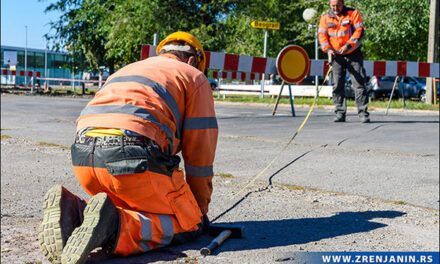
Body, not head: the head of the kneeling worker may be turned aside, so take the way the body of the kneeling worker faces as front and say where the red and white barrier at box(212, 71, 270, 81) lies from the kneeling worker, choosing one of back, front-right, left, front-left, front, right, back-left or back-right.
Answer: front-left

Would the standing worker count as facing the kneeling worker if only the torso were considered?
yes

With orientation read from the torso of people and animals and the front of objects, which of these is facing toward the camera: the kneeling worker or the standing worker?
the standing worker

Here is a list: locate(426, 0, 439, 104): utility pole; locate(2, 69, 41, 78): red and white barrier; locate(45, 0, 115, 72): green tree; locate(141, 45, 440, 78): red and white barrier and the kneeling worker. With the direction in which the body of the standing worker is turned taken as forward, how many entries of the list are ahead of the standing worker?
1

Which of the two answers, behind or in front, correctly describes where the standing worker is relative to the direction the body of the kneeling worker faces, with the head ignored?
in front

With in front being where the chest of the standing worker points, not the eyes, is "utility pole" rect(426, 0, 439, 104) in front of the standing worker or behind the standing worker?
behind

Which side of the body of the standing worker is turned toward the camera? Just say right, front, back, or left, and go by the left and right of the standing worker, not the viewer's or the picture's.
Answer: front

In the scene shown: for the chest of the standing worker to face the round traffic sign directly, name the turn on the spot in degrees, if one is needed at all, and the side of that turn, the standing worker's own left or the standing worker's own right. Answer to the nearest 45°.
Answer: approximately 135° to the standing worker's own right

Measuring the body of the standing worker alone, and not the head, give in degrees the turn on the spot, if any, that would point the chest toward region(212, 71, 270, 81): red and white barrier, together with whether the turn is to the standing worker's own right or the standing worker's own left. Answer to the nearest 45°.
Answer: approximately 180°

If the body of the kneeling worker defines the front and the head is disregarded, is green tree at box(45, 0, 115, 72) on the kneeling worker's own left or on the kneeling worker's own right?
on the kneeling worker's own left

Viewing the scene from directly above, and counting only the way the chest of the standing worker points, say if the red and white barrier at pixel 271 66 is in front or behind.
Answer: behind

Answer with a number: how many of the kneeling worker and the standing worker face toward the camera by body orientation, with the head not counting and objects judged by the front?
1

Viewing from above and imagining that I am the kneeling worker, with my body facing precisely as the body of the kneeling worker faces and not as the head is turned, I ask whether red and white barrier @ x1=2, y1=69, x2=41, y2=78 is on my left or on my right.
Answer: on my left

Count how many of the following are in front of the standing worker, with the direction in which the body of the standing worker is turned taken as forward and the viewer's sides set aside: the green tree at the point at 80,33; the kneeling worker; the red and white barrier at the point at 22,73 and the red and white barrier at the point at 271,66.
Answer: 1

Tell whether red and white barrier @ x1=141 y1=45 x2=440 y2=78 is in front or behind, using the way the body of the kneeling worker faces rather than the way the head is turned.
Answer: in front

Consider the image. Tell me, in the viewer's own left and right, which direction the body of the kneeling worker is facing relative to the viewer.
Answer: facing away from the viewer and to the right of the viewer

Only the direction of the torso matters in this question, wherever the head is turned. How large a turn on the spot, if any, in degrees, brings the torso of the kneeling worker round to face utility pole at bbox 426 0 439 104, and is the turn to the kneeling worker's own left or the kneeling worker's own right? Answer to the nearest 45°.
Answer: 0° — they already face it
